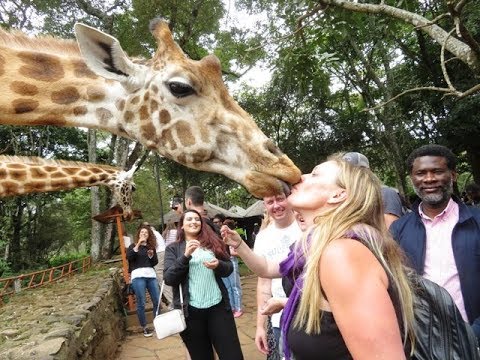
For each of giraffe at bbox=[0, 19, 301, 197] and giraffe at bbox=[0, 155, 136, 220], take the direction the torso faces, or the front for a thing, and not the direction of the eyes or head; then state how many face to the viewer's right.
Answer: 2

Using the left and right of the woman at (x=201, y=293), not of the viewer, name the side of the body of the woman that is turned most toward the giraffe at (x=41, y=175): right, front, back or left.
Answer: right

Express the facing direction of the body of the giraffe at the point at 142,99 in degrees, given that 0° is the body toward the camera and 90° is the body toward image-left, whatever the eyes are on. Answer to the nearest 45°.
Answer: approximately 270°

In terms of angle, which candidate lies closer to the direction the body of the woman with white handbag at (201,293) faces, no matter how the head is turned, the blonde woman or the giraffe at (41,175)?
the blonde woman

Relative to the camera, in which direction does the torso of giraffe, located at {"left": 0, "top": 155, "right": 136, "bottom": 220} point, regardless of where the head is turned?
to the viewer's right

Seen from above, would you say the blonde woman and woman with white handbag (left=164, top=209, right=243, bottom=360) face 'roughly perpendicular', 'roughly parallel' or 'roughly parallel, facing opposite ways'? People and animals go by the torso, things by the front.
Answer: roughly perpendicular

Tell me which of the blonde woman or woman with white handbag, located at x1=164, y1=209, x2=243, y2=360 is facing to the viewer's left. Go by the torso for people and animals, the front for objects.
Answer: the blonde woman

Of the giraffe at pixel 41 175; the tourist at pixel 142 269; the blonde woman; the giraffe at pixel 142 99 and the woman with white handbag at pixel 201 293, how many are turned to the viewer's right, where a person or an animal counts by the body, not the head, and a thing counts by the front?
2

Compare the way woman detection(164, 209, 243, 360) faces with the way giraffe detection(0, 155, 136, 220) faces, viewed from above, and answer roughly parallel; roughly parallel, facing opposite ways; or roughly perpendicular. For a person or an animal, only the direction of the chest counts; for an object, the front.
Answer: roughly perpendicular

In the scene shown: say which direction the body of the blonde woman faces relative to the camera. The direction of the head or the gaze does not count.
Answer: to the viewer's left

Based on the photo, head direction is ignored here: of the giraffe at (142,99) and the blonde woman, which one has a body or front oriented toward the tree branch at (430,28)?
the giraffe
